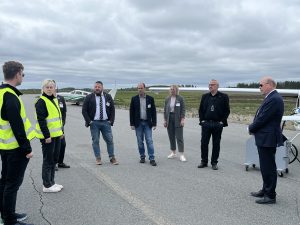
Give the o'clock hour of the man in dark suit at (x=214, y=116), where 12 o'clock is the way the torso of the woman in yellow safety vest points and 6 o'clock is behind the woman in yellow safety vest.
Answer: The man in dark suit is roughly at 10 o'clock from the woman in yellow safety vest.

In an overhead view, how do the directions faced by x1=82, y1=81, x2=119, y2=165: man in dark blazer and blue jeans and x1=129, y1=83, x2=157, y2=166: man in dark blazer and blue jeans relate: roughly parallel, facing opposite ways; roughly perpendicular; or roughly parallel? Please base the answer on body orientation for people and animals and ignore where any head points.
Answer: roughly parallel

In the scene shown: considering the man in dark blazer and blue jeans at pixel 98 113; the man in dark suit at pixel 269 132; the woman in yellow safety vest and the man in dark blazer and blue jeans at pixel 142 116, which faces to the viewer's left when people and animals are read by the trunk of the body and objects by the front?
the man in dark suit at pixel 269 132

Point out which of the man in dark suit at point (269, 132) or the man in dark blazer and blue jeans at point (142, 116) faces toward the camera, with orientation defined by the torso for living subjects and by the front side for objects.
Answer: the man in dark blazer and blue jeans at point (142, 116)

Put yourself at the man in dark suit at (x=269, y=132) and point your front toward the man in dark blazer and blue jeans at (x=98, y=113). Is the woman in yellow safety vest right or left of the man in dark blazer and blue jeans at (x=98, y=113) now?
left

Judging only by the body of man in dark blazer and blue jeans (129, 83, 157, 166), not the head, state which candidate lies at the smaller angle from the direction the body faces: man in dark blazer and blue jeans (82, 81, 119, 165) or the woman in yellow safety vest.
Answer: the woman in yellow safety vest

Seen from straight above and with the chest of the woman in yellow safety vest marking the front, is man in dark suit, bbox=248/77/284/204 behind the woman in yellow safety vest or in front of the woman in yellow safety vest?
in front

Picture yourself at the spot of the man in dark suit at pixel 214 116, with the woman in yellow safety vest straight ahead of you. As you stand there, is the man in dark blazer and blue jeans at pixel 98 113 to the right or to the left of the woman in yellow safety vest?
right

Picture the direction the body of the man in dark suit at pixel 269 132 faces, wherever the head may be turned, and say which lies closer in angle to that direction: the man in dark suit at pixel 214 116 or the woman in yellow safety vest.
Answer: the woman in yellow safety vest

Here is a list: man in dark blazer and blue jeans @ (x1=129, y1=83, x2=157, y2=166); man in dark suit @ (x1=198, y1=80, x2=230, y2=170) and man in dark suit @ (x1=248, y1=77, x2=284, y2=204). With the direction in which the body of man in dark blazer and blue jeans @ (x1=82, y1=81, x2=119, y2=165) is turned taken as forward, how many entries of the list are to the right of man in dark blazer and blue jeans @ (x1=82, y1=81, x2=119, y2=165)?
0

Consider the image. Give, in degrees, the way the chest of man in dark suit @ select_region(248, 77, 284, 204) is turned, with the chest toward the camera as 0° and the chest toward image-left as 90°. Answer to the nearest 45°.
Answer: approximately 90°

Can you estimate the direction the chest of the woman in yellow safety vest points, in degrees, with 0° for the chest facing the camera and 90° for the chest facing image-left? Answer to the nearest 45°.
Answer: approximately 315°

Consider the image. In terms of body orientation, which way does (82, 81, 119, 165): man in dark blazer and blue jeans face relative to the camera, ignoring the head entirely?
toward the camera

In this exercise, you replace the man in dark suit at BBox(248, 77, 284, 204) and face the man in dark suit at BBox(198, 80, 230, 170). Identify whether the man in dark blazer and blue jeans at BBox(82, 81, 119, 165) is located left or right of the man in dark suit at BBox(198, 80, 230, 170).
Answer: left

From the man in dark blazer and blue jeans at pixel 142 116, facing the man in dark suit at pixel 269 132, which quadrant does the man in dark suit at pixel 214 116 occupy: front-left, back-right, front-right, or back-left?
front-left

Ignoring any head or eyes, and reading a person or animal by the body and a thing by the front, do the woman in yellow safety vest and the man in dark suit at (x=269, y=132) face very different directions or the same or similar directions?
very different directions

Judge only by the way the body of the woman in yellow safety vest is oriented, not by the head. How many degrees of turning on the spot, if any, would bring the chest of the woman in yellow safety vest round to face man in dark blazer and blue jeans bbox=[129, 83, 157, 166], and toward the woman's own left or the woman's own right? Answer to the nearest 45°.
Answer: approximately 90° to the woman's own left

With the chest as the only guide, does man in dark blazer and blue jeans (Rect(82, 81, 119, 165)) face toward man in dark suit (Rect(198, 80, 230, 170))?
no

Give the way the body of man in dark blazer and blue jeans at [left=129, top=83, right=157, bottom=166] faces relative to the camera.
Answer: toward the camera

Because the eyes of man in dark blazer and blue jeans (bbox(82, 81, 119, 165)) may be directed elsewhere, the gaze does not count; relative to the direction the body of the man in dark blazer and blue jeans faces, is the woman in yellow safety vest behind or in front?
in front
